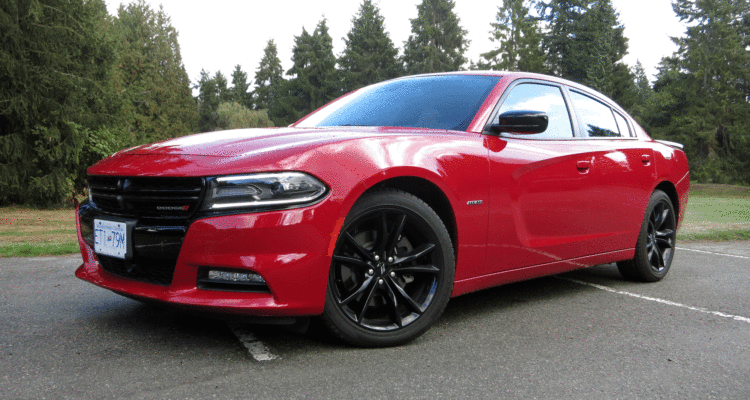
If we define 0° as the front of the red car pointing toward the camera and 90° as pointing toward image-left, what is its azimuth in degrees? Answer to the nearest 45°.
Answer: approximately 45°

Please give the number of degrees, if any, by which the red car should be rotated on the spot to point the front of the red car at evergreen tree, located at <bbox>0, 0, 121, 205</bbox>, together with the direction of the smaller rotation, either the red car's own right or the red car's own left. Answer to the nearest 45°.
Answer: approximately 90° to the red car's own right

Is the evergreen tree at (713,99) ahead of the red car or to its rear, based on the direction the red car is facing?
to the rear
